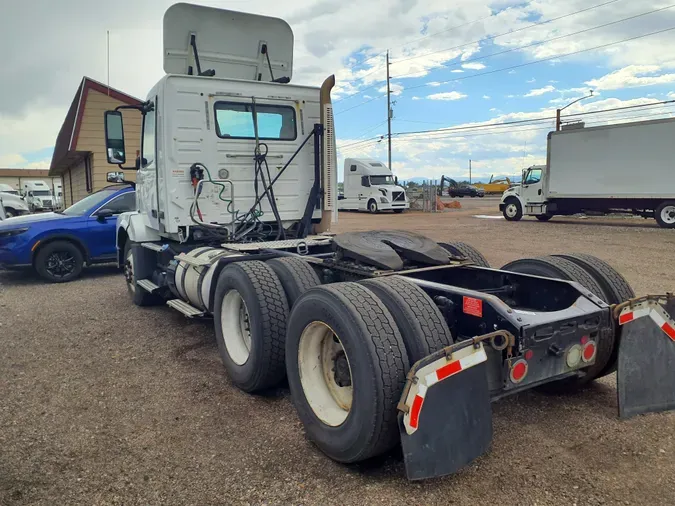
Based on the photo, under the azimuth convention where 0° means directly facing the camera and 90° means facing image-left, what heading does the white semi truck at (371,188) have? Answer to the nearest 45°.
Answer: approximately 315°

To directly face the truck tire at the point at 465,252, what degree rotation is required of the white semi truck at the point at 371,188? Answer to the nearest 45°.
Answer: approximately 45° to its right

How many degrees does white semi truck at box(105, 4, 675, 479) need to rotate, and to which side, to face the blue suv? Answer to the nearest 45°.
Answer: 0° — it already faces it

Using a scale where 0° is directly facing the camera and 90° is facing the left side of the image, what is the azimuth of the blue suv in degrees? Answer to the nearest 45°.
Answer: approximately 45°

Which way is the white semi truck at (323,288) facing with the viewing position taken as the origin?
facing away from the viewer and to the left of the viewer

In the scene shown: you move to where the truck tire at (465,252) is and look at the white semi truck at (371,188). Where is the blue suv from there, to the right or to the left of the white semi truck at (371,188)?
left

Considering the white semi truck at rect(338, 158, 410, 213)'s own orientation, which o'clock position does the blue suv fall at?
The blue suv is roughly at 2 o'clock from the white semi truck.

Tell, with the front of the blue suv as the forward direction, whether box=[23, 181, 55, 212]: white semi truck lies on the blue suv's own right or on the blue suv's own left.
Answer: on the blue suv's own right
